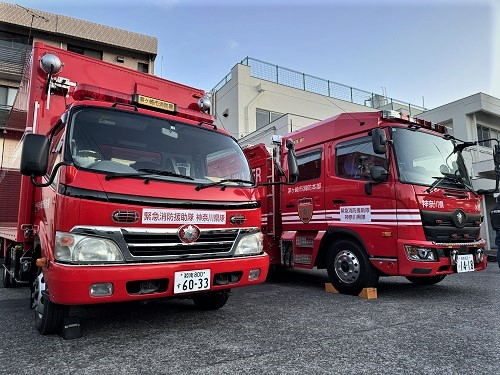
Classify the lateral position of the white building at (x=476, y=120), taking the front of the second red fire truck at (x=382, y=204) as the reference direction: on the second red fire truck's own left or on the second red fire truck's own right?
on the second red fire truck's own left

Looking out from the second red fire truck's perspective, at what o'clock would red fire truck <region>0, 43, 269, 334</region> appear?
The red fire truck is roughly at 3 o'clock from the second red fire truck.

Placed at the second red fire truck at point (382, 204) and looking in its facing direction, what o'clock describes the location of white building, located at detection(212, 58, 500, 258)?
The white building is roughly at 7 o'clock from the second red fire truck.

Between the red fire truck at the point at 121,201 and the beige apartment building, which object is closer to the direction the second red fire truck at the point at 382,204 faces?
the red fire truck

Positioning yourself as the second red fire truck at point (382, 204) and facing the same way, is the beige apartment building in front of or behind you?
behind

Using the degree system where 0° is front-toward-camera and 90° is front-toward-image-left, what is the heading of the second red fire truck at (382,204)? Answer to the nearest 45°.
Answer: approximately 315°

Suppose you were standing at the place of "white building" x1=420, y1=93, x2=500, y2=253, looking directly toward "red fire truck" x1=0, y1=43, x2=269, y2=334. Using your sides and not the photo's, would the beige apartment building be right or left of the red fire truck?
right

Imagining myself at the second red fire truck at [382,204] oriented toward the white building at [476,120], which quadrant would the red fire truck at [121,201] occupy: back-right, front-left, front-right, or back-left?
back-left
